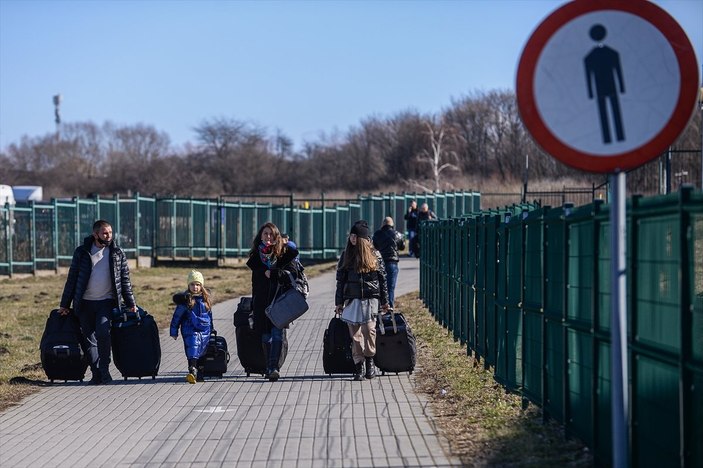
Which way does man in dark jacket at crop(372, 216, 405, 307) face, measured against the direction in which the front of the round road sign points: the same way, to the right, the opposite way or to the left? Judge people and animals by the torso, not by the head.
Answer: the opposite way

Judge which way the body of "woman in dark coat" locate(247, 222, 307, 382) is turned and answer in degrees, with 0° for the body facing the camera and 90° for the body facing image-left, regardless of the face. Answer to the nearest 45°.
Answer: approximately 0°

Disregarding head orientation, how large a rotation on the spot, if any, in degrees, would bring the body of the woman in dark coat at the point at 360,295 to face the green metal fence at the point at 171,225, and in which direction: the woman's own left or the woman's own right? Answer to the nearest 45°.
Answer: approximately 180°

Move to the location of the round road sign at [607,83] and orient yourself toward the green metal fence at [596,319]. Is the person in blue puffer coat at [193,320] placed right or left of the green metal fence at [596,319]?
left

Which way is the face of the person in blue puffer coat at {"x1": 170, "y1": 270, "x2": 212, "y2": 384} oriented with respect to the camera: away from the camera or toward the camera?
toward the camera

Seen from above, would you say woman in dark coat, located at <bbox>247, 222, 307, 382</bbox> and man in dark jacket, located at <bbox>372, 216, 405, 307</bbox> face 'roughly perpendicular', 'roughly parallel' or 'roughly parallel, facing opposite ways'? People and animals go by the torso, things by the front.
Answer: roughly parallel, facing opposite ways

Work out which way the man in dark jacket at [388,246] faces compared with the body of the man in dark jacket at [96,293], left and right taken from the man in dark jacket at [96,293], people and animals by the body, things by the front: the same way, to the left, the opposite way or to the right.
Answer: the opposite way

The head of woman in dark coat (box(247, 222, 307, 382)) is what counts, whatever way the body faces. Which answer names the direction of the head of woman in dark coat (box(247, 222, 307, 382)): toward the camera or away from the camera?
toward the camera

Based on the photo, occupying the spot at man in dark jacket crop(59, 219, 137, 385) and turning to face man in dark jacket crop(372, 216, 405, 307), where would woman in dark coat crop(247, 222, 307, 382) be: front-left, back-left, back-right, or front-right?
front-right

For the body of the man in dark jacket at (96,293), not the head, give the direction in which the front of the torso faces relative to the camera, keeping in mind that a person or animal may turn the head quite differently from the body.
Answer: toward the camera

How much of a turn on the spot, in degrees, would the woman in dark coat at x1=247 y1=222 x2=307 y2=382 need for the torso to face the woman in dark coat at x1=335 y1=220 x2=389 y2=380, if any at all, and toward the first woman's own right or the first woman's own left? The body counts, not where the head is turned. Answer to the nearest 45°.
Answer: approximately 90° to the first woman's own left

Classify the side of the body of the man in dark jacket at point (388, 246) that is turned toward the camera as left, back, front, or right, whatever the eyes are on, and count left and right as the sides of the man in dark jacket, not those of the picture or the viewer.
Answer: back

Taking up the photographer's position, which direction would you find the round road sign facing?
facing the viewer

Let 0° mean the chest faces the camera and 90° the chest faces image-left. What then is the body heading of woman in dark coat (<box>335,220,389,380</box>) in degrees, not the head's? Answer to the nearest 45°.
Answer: approximately 0°
